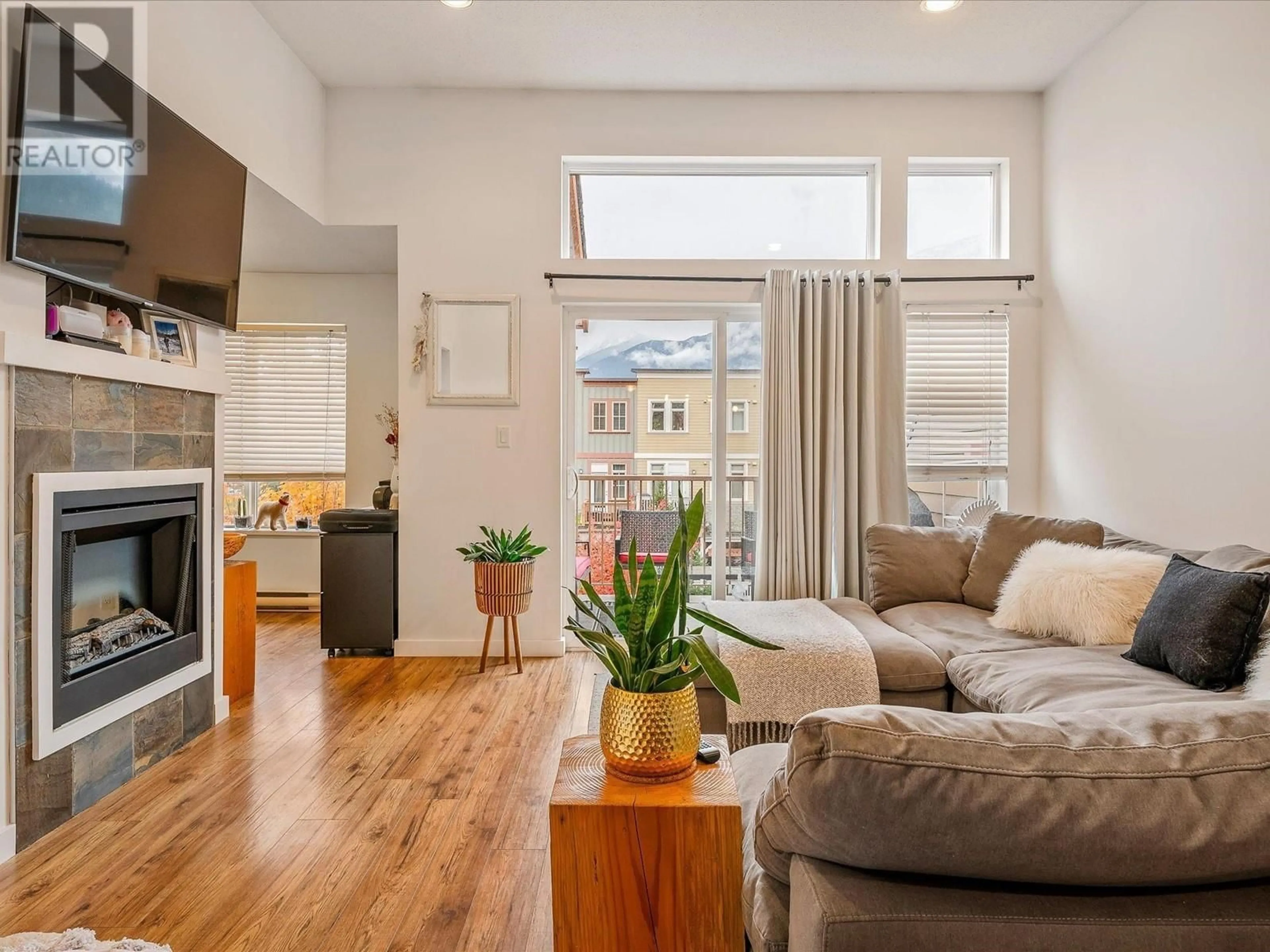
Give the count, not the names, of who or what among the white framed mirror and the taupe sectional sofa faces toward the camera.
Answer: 1

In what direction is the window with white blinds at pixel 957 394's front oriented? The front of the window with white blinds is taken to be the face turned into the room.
toward the camera

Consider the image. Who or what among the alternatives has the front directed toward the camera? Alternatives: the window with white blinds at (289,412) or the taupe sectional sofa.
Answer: the window with white blinds

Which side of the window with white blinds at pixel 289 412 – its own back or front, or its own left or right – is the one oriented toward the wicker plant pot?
left

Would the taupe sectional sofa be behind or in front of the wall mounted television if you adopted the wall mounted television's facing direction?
in front

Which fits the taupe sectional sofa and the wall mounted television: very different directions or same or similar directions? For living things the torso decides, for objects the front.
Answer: very different directions

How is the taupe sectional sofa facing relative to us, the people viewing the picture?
facing to the left of the viewer

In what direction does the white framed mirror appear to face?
toward the camera

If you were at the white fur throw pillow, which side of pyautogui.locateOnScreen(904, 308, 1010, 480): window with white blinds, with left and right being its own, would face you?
front

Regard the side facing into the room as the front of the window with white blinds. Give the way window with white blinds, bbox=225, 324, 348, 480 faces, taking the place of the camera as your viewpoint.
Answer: facing the viewer

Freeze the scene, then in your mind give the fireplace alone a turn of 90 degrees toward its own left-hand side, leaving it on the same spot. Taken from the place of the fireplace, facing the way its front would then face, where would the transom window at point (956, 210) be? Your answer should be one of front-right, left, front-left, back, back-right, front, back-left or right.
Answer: front-right

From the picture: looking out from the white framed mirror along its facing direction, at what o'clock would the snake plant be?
The snake plant is roughly at 12 o'clock from the white framed mirror.

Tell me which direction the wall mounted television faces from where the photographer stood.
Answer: facing the viewer and to the right of the viewer
